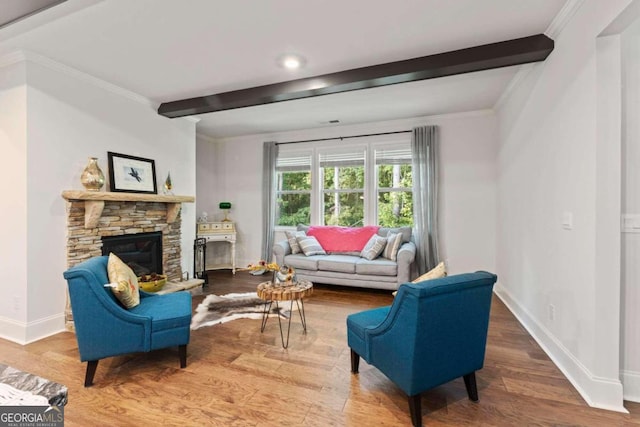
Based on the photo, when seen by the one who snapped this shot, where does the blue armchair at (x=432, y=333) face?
facing away from the viewer and to the left of the viewer

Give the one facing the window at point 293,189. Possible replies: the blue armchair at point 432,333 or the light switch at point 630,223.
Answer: the blue armchair

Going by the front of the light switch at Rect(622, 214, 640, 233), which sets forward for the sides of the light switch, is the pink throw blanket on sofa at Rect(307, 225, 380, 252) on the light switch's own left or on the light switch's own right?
on the light switch's own right

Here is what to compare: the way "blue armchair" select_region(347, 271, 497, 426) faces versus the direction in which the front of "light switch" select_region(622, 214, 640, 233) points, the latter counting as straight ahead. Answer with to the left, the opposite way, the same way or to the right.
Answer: to the right

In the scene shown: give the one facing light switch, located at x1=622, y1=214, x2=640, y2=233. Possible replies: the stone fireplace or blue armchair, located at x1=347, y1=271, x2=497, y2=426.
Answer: the stone fireplace

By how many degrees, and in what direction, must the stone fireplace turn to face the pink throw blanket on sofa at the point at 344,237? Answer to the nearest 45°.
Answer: approximately 45° to its left

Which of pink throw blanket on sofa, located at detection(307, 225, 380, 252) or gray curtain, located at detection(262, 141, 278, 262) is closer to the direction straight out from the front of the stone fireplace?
the pink throw blanket on sofa

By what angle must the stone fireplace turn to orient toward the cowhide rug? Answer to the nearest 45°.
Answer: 0° — it already faces it

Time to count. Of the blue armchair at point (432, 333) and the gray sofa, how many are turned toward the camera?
1
